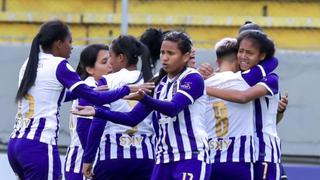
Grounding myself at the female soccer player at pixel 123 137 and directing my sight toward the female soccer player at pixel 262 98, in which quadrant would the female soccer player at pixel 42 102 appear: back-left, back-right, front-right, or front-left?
back-right

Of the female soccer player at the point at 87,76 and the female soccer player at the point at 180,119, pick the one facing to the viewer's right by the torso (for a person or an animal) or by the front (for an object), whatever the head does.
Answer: the female soccer player at the point at 87,76

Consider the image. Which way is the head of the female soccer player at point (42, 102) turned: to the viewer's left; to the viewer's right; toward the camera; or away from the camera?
to the viewer's right

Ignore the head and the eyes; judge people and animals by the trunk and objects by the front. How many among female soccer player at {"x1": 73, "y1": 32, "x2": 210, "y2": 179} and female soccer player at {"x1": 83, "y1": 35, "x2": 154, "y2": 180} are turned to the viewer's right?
0
